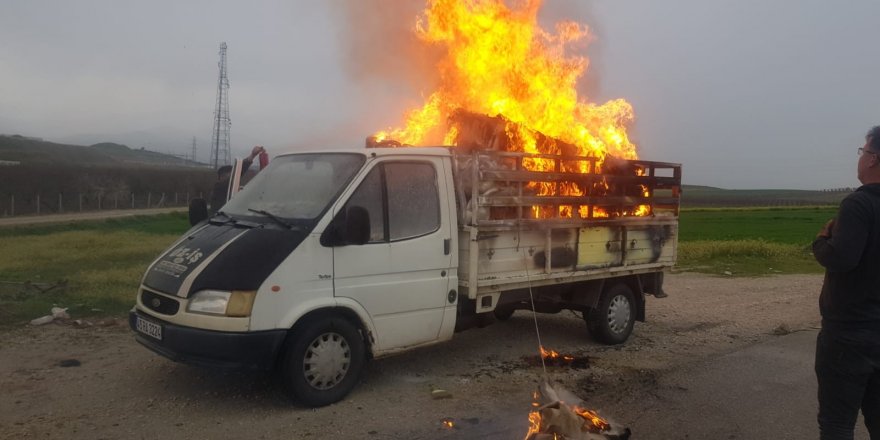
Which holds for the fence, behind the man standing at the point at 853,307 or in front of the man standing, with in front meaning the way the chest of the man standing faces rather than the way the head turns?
in front

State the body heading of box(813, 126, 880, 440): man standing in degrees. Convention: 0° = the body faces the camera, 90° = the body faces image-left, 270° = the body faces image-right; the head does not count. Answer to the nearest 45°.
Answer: approximately 90°

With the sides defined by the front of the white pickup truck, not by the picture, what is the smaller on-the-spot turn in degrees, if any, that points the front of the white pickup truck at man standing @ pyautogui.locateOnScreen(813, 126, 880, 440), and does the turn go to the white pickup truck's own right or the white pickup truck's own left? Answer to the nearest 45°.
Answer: approximately 90° to the white pickup truck's own left

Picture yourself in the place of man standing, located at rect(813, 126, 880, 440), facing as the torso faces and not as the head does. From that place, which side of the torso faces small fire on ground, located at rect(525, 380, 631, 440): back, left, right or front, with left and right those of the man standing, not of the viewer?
front

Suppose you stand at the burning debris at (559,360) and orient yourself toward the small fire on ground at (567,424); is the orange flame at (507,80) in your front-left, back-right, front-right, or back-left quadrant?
back-right

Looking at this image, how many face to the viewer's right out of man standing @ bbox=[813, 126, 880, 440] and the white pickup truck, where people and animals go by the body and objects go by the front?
0

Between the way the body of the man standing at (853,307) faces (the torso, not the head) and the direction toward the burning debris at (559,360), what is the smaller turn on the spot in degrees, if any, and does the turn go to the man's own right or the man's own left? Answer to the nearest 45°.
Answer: approximately 45° to the man's own right

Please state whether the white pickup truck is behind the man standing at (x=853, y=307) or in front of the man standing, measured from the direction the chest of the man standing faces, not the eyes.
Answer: in front

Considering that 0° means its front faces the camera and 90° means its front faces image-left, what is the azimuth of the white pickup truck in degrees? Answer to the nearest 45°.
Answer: approximately 45°
